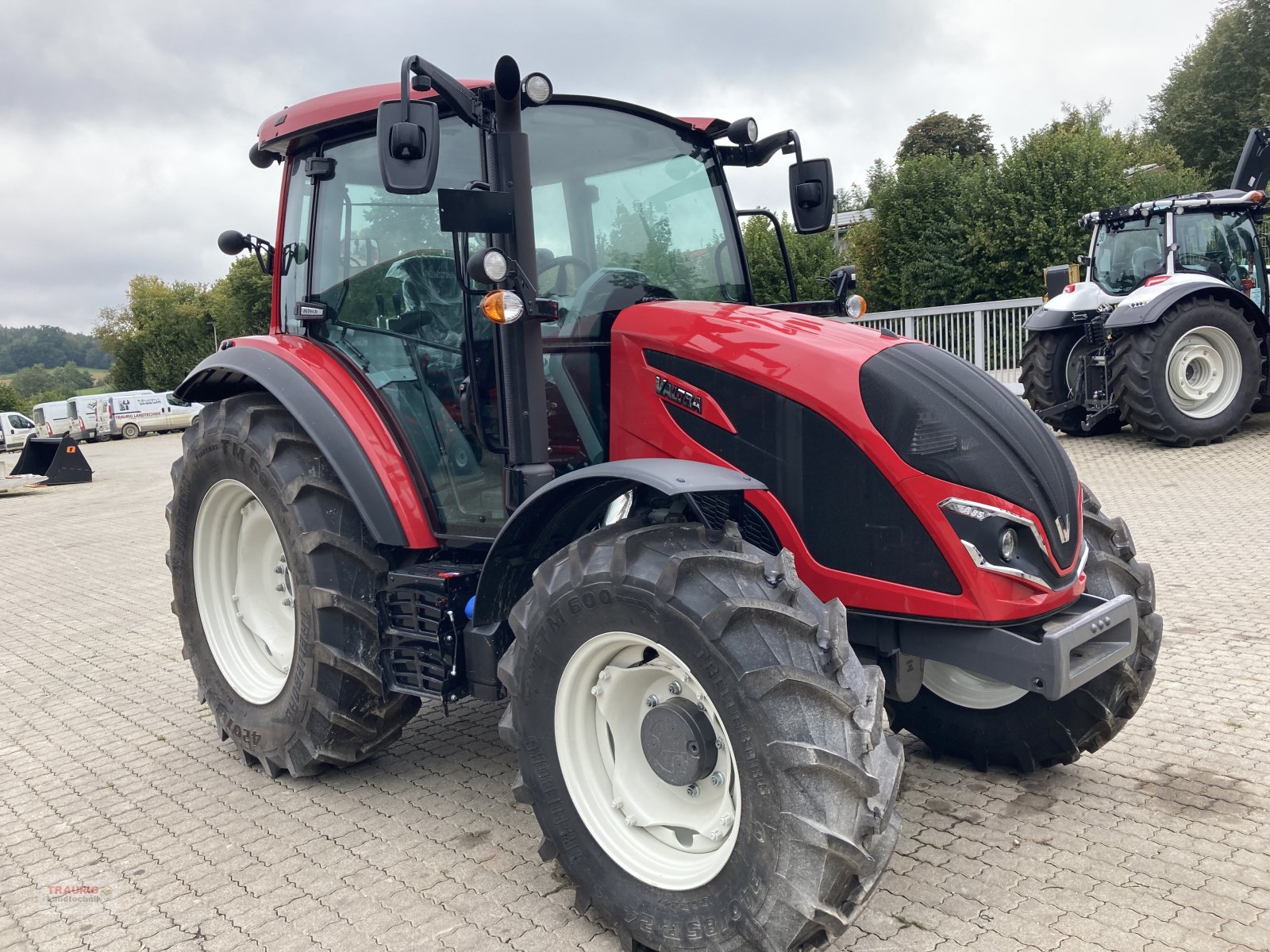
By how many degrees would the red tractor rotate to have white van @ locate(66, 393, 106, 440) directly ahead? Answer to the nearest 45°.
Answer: approximately 180°

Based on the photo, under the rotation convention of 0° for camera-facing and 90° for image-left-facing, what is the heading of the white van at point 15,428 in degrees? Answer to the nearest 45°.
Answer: approximately 270°
